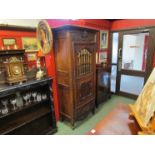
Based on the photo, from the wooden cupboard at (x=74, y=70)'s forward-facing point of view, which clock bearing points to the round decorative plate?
The round decorative plate is roughly at 3 o'clock from the wooden cupboard.

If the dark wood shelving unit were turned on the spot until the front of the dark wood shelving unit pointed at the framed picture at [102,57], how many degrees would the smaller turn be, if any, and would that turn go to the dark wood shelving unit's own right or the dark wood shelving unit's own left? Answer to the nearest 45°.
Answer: approximately 90° to the dark wood shelving unit's own left

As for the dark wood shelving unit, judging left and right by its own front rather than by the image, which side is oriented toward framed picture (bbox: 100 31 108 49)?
left

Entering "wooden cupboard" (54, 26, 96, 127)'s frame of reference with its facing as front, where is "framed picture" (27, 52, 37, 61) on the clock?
The framed picture is roughly at 4 o'clock from the wooden cupboard.

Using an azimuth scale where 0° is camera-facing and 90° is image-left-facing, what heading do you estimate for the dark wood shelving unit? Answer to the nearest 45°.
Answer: approximately 315°
